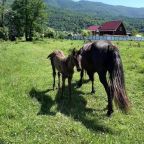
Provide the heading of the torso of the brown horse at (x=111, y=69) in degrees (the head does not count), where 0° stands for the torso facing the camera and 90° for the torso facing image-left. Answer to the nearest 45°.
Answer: approximately 135°

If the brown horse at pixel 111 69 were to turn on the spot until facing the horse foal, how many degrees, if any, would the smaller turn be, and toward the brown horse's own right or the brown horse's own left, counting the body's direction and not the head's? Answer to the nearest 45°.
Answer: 0° — it already faces it

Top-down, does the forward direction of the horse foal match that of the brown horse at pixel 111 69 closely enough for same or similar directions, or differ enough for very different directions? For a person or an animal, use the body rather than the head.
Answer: very different directions
